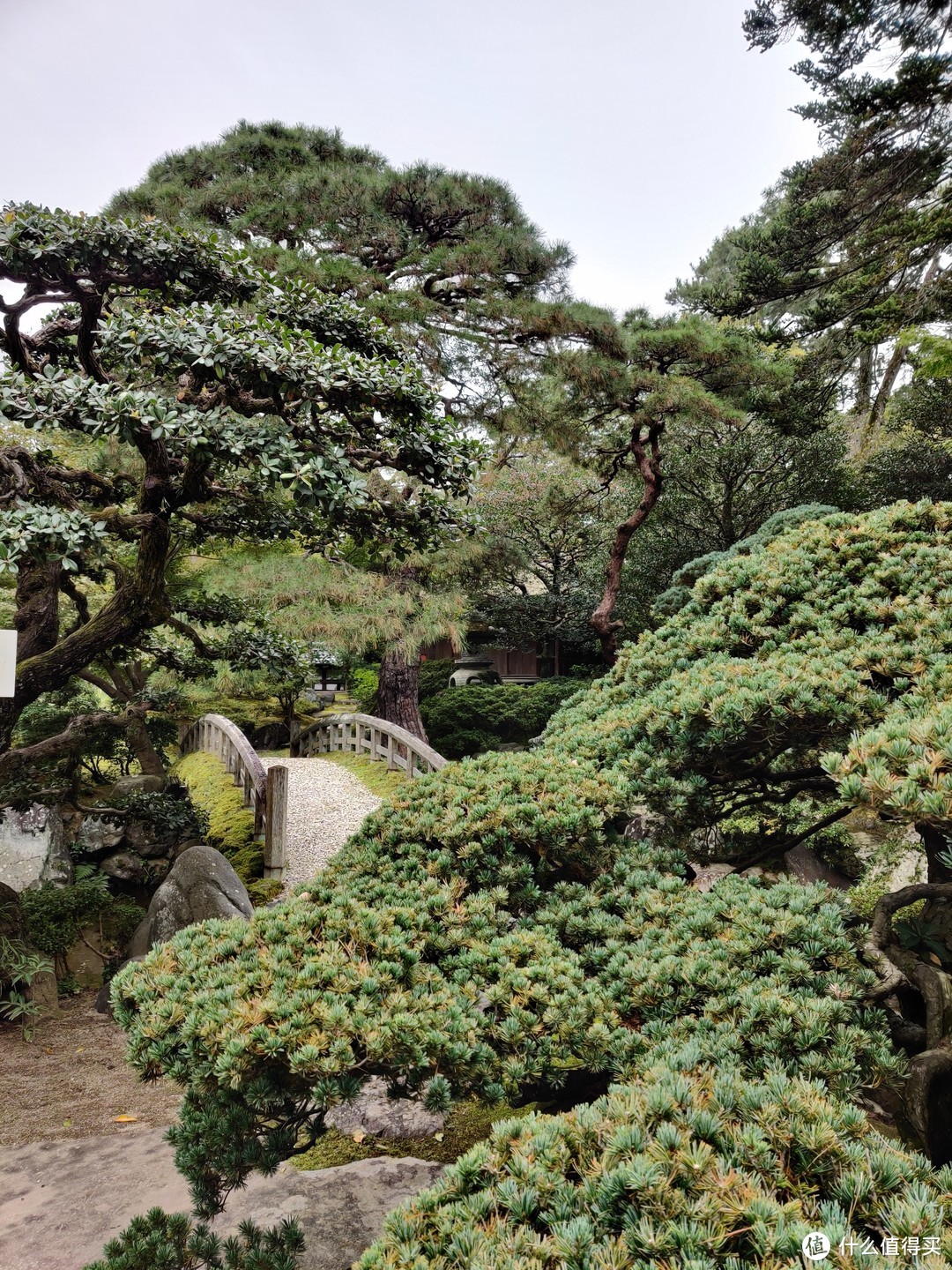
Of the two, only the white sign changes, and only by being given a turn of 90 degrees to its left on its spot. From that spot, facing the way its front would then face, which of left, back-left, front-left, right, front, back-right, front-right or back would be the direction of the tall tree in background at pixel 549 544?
front-left

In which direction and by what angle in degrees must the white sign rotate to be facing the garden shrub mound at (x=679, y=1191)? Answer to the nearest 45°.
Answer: approximately 45° to its left

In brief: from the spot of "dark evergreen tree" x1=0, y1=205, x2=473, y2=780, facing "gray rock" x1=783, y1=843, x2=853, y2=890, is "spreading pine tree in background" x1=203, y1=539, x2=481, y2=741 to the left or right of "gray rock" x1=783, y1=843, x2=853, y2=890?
left

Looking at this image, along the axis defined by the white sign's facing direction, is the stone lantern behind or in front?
behind

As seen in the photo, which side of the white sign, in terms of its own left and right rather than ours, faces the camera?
front

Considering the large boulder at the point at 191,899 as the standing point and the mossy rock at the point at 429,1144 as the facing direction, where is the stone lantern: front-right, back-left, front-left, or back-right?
back-left

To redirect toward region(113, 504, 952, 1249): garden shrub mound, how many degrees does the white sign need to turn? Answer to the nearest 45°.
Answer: approximately 45° to its left
